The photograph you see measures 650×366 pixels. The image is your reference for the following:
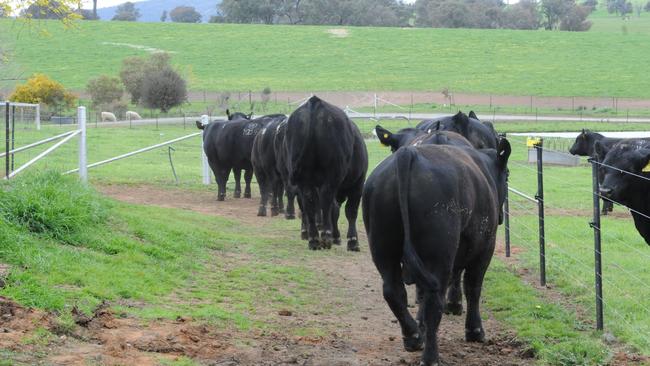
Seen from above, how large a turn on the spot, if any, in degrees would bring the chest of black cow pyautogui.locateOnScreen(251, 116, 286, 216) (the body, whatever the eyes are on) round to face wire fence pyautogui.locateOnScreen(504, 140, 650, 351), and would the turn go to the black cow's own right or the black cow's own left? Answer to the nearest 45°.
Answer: approximately 90° to the black cow's own right

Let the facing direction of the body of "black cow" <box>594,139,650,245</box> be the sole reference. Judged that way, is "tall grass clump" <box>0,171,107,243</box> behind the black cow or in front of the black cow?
in front

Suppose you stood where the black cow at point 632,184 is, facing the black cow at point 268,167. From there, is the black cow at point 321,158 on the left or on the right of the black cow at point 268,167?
left

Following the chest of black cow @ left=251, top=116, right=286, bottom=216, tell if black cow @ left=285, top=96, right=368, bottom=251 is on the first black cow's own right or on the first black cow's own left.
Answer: on the first black cow's own right

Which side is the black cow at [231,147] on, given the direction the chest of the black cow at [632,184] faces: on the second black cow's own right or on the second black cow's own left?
on the second black cow's own right

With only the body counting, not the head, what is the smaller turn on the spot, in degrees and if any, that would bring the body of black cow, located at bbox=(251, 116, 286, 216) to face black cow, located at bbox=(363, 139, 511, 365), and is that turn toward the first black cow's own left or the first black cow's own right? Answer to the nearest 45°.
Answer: approximately 135° to the first black cow's own right

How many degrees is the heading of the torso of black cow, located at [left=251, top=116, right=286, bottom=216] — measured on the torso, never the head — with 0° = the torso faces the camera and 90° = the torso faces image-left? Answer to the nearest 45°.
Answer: approximately 225°

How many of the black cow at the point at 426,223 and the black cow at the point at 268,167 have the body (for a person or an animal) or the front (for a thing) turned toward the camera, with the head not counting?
0

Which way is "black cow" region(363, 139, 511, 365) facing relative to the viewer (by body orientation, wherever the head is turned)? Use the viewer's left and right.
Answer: facing away from the viewer and to the right of the viewer

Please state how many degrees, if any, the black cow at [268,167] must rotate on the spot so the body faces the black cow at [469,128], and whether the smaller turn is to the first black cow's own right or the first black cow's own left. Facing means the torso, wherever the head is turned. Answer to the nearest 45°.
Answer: approximately 135° to the first black cow's own right
